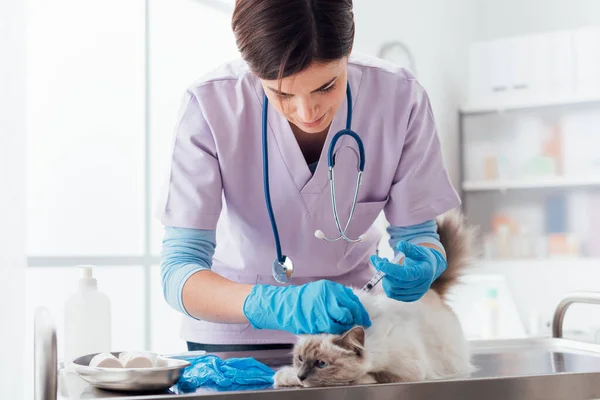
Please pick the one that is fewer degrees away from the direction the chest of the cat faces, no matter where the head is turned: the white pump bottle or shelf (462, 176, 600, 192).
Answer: the white pump bottle

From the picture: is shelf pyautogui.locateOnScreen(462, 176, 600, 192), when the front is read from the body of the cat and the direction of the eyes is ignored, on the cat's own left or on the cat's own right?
on the cat's own right

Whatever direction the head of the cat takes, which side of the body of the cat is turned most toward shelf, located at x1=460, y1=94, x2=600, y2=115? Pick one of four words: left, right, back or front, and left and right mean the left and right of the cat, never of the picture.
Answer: right

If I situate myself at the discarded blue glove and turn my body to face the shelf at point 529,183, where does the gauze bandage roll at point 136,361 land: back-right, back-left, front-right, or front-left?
back-left

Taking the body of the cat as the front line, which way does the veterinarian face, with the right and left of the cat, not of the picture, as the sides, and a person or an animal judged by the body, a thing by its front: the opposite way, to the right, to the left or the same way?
to the left

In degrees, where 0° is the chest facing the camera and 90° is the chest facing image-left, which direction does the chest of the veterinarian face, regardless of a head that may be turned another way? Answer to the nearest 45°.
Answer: approximately 0°

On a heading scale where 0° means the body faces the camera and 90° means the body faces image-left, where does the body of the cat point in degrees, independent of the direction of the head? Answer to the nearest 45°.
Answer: approximately 90°
